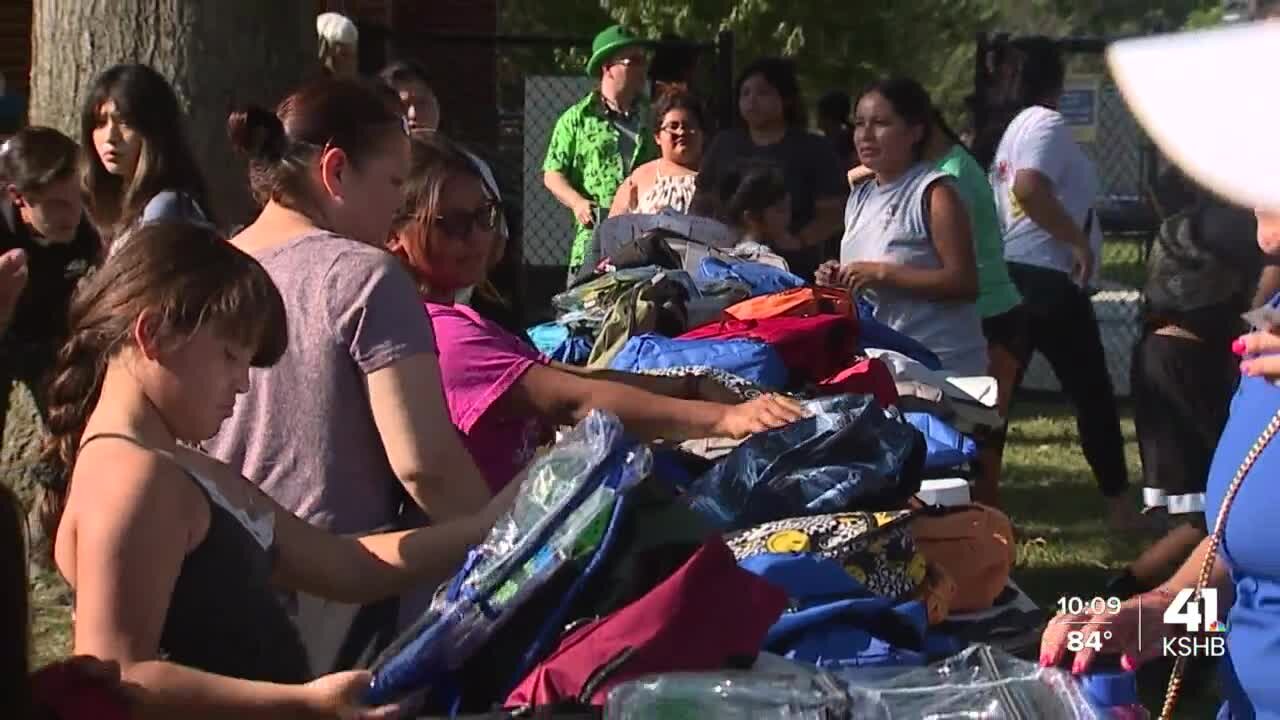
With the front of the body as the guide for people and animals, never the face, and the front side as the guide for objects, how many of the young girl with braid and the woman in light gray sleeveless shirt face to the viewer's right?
1

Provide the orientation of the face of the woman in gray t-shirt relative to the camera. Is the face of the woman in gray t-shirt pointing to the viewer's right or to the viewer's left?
to the viewer's right

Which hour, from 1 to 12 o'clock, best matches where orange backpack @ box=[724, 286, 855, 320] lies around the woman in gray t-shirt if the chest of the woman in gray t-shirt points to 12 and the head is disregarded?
The orange backpack is roughly at 12 o'clock from the woman in gray t-shirt.

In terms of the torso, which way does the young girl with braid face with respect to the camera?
to the viewer's right

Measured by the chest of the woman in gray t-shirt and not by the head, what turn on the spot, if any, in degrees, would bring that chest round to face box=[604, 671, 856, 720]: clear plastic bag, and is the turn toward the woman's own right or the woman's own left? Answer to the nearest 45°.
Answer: approximately 90° to the woman's own right
